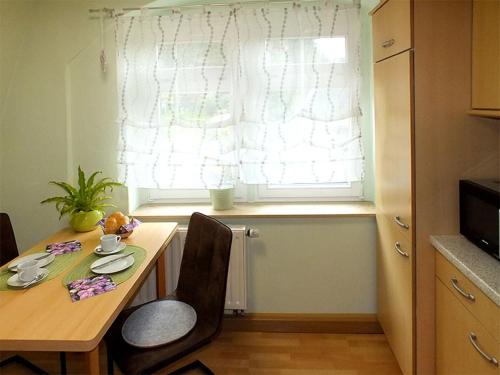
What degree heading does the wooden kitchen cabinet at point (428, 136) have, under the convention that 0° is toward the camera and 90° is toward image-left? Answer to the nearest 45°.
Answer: approximately 45°

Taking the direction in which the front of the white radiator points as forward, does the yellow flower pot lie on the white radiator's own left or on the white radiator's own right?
on the white radiator's own right

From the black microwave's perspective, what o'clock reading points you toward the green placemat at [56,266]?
The green placemat is roughly at 1 o'clock from the black microwave.

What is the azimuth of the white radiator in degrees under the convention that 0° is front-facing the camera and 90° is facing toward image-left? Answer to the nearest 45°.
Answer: approximately 0°

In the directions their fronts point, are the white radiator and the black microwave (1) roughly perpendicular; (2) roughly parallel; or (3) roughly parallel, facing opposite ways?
roughly perpendicular

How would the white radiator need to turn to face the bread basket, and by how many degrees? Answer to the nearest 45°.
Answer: approximately 45° to its right

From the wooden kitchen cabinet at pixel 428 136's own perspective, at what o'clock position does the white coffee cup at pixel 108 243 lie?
The white coffee cup is roughly at 1 o'clock from the wooden kitchen cabinet.
